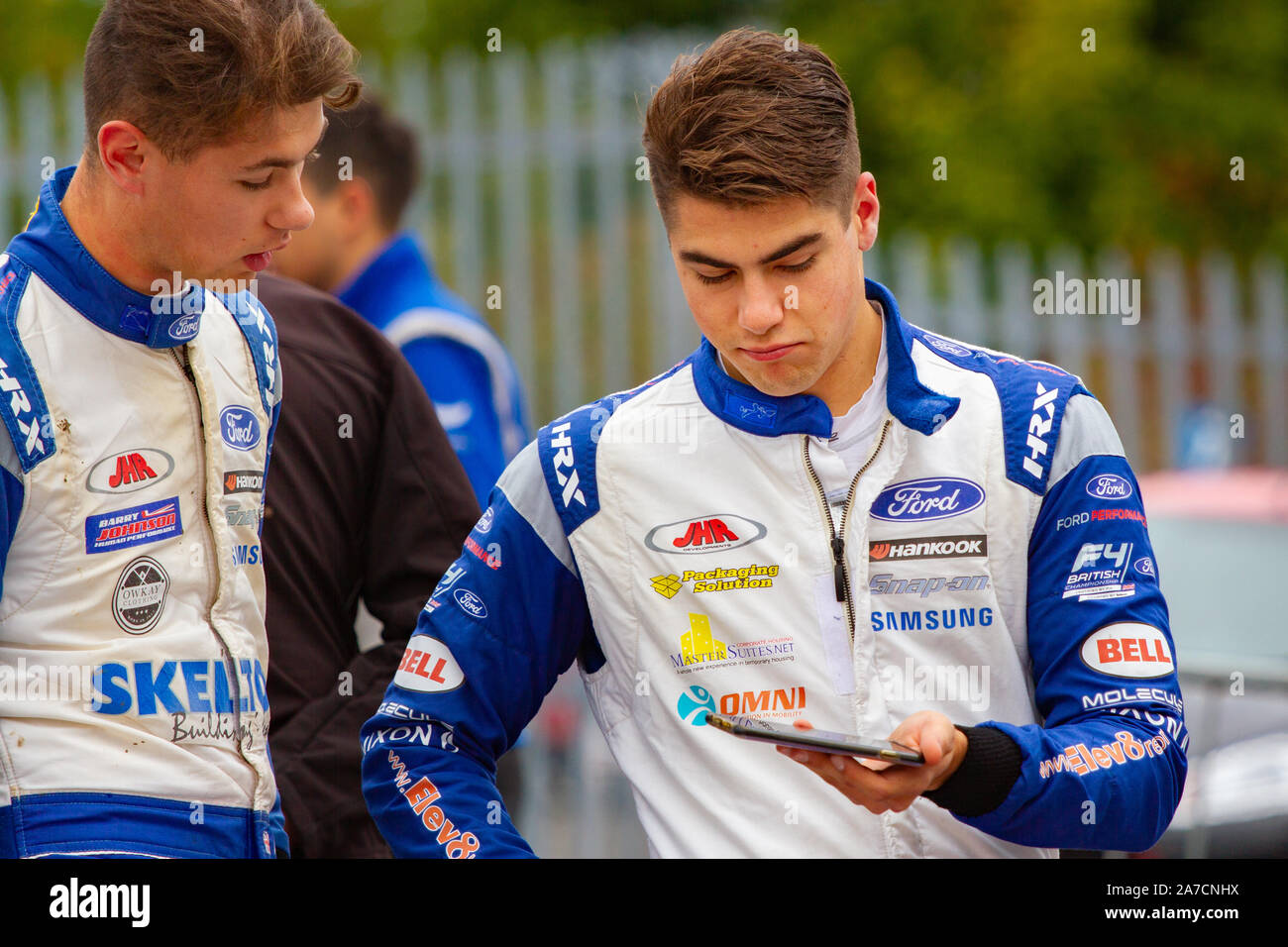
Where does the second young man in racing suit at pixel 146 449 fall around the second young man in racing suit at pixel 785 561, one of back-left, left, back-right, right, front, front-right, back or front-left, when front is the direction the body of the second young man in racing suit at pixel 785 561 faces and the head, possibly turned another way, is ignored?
right

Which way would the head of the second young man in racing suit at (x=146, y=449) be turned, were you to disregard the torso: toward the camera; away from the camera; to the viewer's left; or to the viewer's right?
to the viewer's right

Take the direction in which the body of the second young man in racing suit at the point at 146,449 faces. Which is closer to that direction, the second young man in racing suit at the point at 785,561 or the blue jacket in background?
the second young man in racing suit

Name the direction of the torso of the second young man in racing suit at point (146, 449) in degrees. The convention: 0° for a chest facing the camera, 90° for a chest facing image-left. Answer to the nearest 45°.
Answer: approximately 315°

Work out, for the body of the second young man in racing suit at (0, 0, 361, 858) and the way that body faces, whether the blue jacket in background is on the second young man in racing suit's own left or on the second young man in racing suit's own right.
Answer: on the second young man in racing suit's own left

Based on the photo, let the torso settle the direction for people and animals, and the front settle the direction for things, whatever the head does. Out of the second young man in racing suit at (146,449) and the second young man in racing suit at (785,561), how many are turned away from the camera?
0

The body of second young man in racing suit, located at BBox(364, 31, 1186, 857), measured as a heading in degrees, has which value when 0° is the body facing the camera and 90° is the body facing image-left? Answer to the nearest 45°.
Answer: approximately 0°

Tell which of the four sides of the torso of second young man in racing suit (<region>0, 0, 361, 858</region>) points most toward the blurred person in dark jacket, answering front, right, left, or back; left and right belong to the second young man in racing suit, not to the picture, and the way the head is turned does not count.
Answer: left

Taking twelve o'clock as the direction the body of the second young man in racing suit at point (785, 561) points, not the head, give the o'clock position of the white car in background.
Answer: The white car in background is roughly at 7 o'clock from the second young man in racing suit.

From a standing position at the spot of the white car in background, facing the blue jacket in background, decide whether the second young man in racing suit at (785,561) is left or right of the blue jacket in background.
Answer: left

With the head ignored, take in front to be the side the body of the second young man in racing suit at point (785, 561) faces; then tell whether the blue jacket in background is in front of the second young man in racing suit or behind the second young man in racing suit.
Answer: behind

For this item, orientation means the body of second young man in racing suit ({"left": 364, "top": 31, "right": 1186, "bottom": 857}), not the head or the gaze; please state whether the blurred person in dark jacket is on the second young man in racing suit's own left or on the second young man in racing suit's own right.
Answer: on the second young man in racing suit's own right

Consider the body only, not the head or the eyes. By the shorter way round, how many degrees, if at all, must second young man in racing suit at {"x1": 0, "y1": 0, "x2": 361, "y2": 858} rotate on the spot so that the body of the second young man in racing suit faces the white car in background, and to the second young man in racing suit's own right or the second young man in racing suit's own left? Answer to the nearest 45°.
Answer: approximately 90° to the second young man in racing suit's own left
